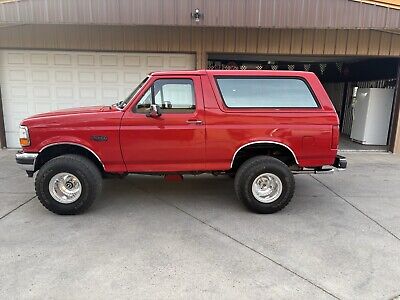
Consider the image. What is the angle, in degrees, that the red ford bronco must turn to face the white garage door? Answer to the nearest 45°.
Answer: approximately 45° to its right

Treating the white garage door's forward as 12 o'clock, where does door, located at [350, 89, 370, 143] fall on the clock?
The door is roughly at 9 o'clock from the white garage door.

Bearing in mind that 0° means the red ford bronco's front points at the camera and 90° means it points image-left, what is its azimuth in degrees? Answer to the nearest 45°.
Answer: approximately 90°

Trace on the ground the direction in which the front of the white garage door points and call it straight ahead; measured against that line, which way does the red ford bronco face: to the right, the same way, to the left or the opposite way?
to the right

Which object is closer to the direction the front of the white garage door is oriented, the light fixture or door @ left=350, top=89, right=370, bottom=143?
the light fixture

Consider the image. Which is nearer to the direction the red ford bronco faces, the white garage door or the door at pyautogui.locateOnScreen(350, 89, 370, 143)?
the white garage door

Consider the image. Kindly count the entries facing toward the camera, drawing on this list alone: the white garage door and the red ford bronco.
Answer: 1

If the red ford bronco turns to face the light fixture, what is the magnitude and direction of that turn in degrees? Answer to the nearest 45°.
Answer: approximately 90° to its right

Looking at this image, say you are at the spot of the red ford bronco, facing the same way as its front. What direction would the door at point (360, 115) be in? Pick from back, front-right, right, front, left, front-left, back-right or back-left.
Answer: back-right

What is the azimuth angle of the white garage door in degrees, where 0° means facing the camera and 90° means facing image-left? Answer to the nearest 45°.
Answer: approximately 0°
